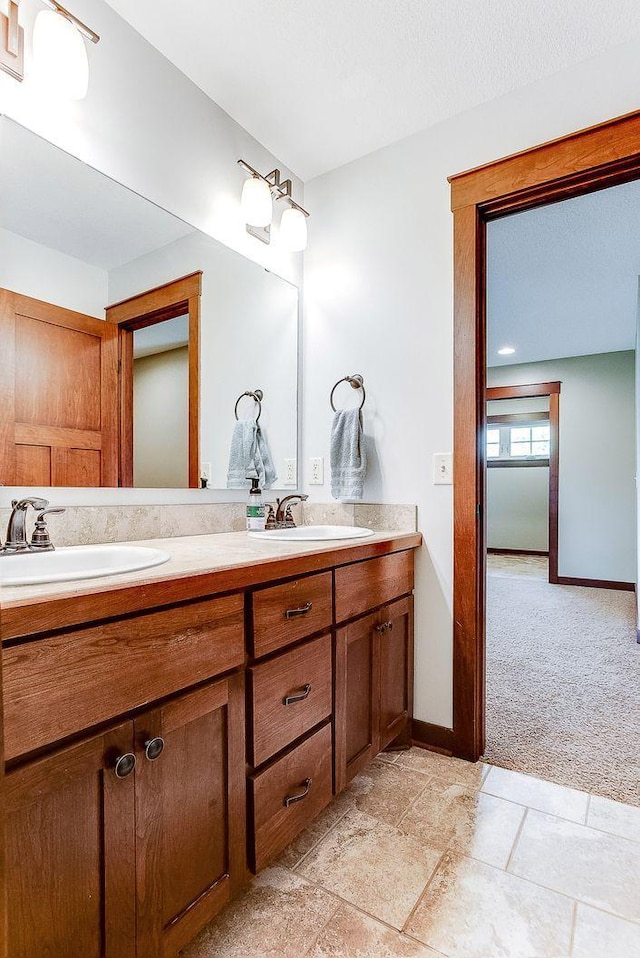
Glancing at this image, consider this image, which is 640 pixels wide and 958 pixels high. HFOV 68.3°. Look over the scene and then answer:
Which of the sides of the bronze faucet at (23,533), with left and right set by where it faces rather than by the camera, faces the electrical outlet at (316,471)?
left

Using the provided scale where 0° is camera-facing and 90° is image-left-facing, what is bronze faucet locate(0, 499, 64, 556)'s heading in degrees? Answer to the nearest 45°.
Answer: approximately 315°

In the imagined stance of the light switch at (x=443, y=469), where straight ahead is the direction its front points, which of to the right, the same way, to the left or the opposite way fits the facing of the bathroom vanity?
to the left

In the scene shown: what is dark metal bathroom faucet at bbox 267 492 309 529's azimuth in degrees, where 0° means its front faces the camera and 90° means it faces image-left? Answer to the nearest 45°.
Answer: approximately 315°

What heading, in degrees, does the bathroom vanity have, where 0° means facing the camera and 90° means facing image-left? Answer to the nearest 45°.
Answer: approximately 315°

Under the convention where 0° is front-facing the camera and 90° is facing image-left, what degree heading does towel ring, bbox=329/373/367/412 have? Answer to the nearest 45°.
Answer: approximately 45°

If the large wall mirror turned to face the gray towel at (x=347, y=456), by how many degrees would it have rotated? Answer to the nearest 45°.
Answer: approximately 45° to its left
